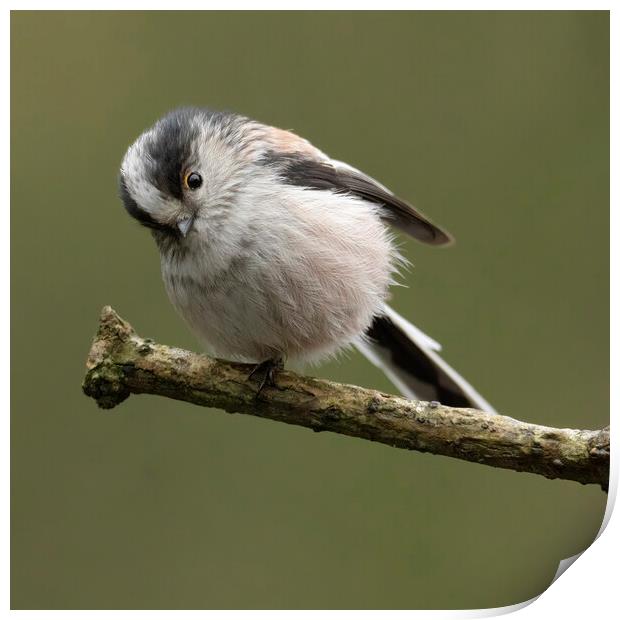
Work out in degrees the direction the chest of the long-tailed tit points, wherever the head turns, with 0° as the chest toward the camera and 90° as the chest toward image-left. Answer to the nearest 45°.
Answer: approximately 45°
